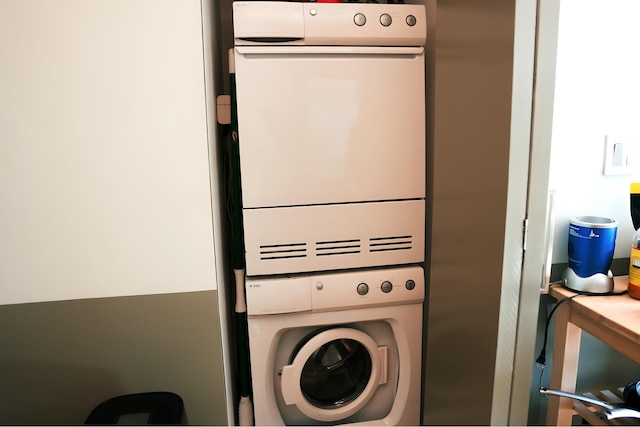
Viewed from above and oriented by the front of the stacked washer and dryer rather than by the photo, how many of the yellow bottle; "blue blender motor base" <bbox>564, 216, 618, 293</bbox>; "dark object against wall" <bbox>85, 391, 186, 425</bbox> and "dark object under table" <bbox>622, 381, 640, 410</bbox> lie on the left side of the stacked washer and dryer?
3

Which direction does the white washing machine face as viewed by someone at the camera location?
facing the viewer

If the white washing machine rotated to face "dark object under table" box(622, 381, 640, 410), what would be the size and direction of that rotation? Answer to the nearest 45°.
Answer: approximately 90° to its left

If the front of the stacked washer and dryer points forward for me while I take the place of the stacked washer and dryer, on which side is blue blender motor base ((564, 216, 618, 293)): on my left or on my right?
on my left

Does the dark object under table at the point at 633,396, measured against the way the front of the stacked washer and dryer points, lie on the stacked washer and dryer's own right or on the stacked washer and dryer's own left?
on the stacked washer and dryer's own left

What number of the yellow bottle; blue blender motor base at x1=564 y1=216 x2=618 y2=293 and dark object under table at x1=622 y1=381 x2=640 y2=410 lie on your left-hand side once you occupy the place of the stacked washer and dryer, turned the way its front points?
3

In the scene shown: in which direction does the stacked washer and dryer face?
toward the camera

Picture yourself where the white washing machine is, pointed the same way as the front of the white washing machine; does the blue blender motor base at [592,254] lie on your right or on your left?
on your left

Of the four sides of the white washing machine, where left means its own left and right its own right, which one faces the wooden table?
left
